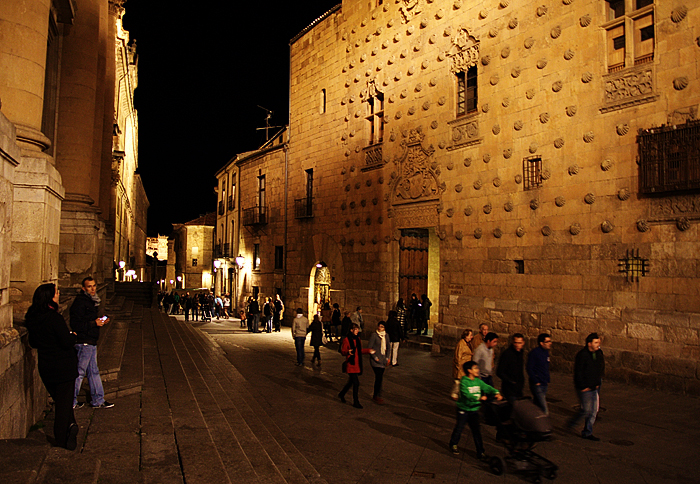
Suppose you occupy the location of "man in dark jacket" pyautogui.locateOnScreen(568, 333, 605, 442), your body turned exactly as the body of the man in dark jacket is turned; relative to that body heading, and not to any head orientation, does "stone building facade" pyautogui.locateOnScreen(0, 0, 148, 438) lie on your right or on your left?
on your right

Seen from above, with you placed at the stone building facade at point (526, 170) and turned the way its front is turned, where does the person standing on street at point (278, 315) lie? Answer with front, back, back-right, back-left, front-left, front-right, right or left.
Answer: right

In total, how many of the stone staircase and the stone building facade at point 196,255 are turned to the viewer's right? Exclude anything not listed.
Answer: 1

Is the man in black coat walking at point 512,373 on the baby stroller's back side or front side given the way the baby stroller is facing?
on the back side

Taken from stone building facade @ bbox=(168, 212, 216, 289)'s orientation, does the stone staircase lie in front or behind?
in front

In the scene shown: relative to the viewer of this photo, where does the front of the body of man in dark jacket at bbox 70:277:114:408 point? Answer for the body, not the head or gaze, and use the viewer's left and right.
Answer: facing to the right of the viewer

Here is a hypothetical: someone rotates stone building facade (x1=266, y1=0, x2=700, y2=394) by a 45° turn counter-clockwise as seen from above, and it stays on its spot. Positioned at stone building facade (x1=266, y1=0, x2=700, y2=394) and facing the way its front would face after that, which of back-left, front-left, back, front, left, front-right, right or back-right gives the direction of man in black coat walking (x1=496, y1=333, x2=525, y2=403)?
front

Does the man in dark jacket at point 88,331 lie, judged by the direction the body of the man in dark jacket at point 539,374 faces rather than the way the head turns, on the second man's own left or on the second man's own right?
on the second man's own right

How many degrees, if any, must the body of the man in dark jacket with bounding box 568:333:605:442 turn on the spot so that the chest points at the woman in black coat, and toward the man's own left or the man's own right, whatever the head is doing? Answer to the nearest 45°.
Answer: approximately 90° to the man's own right

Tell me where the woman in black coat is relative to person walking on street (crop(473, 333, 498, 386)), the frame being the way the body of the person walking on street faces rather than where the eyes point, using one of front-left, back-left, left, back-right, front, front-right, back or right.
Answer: right

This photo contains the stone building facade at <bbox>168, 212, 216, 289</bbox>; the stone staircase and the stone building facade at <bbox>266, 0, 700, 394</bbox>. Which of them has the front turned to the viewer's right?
the stone staircase

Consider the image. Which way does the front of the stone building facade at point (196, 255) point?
toward the camera

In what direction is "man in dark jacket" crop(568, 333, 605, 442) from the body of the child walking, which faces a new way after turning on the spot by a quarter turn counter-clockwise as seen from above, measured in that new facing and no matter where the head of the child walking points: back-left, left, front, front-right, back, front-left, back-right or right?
front

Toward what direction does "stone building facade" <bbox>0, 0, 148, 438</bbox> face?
to the viewer's right

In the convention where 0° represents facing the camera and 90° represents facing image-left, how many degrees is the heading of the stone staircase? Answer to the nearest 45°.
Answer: approximately 270°

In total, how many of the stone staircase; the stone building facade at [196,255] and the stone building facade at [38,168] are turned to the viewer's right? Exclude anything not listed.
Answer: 2

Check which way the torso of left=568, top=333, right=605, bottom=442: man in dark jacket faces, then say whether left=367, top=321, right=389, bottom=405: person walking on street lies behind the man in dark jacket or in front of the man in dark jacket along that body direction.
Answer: behind
